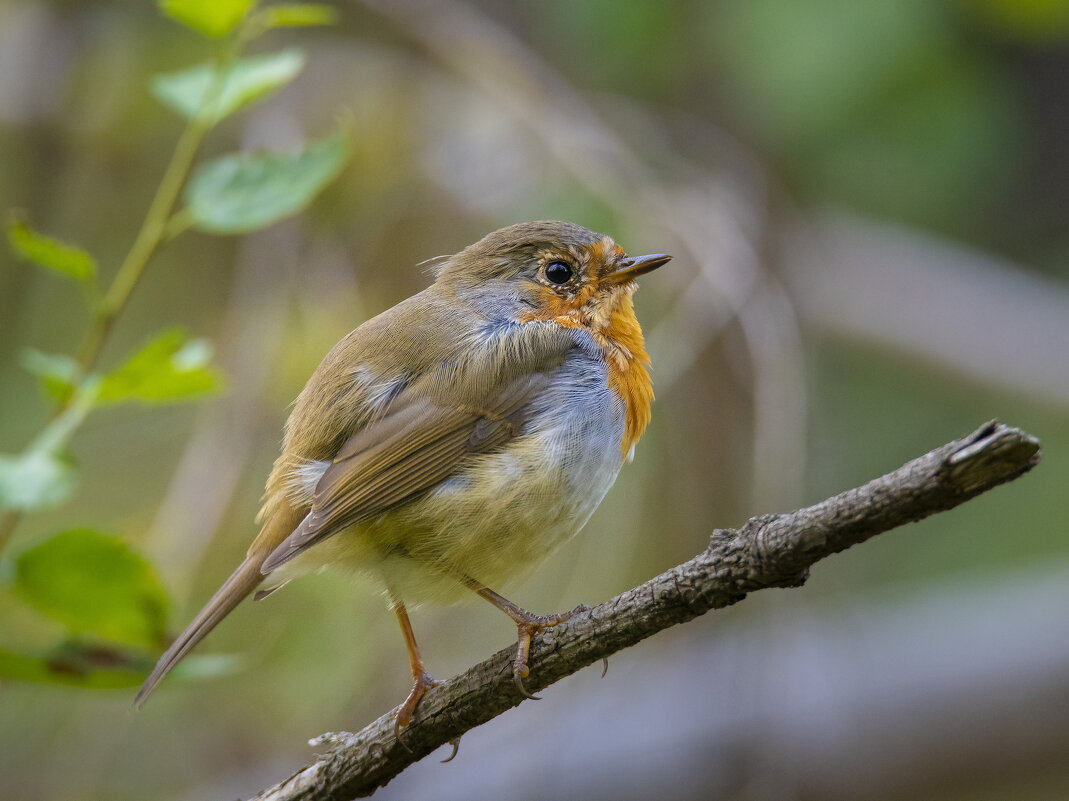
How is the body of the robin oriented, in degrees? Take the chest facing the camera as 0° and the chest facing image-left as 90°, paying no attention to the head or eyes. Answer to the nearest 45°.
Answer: approximately 270°
